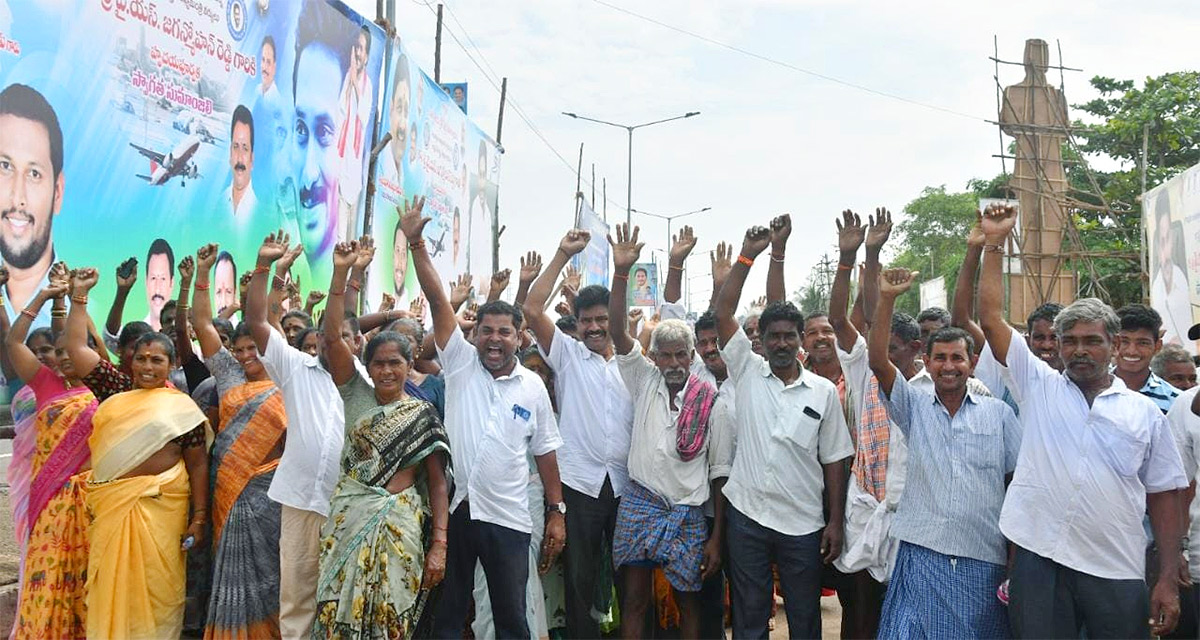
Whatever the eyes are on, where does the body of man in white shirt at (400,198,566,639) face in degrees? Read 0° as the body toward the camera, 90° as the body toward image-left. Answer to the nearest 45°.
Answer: approximately 0°

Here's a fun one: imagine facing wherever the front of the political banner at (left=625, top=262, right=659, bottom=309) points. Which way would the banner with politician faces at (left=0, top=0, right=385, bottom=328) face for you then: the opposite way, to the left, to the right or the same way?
to the left

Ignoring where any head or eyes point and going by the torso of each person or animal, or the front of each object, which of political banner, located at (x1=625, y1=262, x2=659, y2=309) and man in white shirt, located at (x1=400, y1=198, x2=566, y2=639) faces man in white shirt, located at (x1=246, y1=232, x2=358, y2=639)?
the political banner

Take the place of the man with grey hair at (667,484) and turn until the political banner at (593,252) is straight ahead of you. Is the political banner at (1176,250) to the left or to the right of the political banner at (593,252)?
right

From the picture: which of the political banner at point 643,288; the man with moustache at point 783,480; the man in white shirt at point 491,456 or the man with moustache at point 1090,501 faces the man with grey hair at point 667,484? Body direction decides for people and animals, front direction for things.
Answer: the political banner

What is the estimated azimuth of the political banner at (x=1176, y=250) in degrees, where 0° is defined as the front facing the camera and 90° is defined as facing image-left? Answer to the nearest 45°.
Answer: approximately 45°

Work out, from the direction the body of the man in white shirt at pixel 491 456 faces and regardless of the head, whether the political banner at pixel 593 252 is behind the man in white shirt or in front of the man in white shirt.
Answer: behind

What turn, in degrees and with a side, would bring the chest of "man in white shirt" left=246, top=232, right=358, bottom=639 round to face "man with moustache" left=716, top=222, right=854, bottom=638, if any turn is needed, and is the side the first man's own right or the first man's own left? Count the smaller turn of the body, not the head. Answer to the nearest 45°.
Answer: approximately 45° to the first man's own left

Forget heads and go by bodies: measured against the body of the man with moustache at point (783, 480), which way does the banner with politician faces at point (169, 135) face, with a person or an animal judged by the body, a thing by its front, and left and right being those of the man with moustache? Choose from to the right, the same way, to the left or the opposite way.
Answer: to the left

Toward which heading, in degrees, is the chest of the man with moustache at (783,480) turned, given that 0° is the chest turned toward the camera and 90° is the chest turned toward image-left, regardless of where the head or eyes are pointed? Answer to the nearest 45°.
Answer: approximately 0°

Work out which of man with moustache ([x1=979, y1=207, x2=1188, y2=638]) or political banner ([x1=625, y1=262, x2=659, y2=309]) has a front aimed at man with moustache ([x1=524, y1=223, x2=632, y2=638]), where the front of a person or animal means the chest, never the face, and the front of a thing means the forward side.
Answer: the political banner
